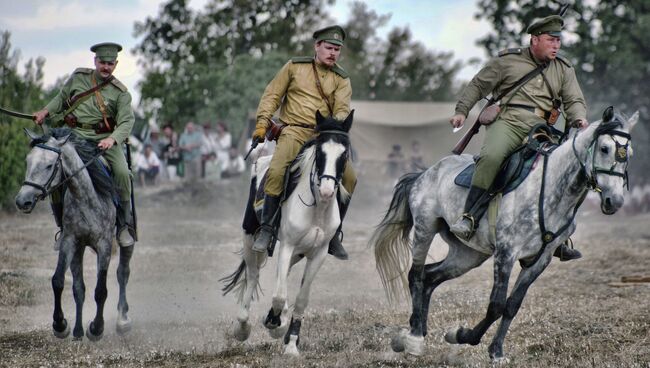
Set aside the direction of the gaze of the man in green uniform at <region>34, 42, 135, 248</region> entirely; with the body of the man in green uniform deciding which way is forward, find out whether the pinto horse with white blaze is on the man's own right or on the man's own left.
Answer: on the man's own left

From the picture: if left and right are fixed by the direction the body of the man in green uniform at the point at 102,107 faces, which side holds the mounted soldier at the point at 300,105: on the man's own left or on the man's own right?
on the man's own left

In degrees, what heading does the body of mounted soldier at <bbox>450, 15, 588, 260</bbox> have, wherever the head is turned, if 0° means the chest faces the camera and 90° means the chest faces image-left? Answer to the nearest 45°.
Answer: approximately 315°

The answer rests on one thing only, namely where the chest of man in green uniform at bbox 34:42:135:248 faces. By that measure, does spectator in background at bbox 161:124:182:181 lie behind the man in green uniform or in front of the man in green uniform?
behind

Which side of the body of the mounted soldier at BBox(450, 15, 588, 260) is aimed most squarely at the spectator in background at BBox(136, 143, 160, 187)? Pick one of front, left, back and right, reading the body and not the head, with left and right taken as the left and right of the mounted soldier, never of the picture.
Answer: back

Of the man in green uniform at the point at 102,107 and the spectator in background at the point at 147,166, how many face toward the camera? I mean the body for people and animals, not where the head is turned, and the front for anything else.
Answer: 2

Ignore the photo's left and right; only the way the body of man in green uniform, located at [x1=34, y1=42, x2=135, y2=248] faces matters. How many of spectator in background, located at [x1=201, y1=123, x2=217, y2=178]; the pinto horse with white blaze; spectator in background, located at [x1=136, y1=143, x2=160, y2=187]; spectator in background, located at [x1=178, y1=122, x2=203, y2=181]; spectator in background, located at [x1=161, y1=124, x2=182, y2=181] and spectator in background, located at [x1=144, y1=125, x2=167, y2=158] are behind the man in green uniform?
5

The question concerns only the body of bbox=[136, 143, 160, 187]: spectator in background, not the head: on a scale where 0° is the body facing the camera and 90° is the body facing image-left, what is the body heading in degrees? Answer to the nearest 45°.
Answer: approximately 0°
